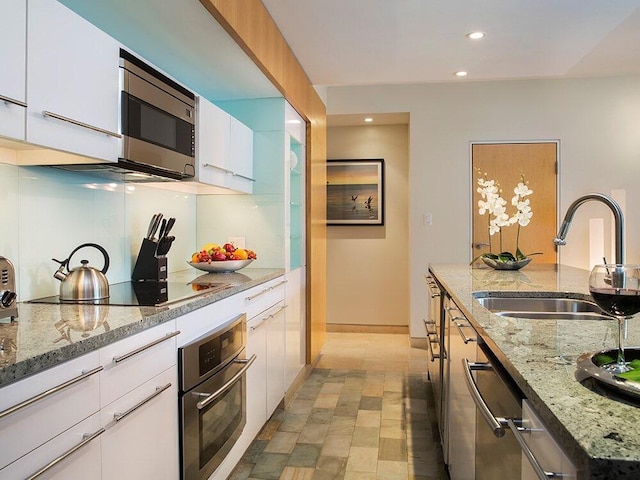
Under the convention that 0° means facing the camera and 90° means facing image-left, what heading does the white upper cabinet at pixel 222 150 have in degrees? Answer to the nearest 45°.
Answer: approximately 315°

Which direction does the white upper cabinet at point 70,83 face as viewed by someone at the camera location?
facing the viewer and to the right of the viewer

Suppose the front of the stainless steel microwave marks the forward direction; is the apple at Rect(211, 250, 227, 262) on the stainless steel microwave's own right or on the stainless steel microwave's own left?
on the stainless steel microwave's own left

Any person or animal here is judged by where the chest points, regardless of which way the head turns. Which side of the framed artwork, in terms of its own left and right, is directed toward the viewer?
front

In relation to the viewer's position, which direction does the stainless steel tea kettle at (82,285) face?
facing to the left of the viewer

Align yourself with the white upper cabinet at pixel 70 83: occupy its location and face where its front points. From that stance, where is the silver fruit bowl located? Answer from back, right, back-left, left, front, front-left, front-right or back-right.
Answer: left

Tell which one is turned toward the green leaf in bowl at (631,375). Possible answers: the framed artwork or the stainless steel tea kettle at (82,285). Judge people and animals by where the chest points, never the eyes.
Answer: the framed artwork

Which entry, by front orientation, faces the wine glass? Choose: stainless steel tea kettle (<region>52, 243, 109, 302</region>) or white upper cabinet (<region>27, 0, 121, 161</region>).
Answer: the white upper cabinet

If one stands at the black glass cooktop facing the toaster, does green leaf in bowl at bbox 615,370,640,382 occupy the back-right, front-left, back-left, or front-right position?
front-left

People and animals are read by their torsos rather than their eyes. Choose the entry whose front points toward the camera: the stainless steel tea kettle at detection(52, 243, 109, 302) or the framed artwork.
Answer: the framed artwork

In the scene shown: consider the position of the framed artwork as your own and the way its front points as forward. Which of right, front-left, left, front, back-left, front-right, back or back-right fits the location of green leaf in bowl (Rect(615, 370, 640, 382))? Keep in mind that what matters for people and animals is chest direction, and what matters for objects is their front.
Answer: front

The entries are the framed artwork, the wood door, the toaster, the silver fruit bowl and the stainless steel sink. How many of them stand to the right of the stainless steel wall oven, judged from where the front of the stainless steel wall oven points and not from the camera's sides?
1

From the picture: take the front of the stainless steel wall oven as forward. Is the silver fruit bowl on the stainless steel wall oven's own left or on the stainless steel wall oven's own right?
on the stainless steel wall oven's own left

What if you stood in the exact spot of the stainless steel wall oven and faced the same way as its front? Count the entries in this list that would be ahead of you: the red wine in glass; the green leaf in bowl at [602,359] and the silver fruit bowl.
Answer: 2

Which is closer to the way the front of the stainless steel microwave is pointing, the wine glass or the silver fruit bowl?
the wine glass

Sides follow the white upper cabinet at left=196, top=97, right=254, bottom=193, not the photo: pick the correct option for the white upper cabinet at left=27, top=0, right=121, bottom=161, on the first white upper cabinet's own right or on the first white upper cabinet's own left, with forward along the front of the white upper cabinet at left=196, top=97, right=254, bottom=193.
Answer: on the first white upper cabinet's own right
